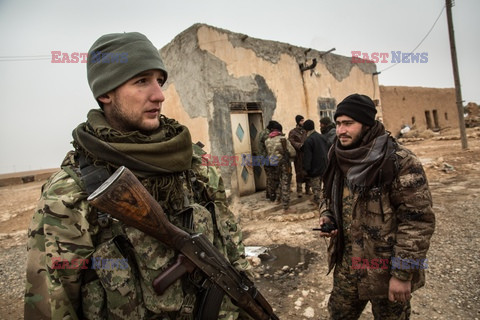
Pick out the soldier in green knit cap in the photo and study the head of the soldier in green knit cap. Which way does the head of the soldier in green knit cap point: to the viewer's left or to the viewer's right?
to the viewer's right

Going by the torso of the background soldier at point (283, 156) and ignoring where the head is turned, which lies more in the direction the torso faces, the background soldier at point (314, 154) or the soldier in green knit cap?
the background soldier

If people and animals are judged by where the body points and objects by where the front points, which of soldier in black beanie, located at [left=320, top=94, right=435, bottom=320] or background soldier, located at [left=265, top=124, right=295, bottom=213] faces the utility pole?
the background soldier

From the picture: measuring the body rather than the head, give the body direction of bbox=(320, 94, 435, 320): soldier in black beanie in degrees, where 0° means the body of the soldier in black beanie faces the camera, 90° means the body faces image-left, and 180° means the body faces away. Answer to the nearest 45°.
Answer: approximately 45°

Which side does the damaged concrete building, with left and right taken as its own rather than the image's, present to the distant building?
left

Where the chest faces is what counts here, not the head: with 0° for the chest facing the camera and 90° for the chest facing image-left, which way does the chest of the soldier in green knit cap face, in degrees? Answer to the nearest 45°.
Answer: approximately 315°

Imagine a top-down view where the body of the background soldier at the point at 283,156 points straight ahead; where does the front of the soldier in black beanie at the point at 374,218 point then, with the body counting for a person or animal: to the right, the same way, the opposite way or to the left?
the opposite way
